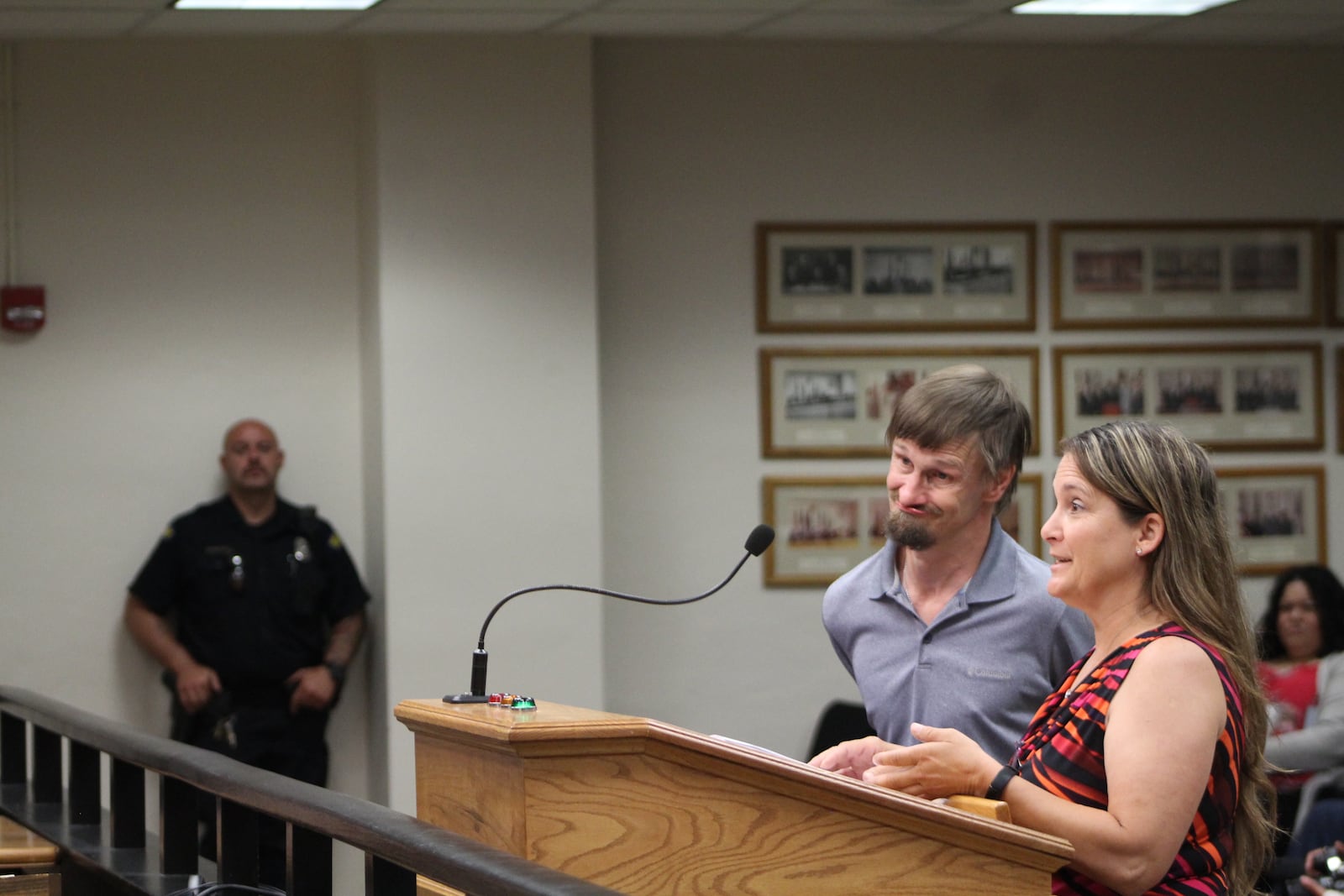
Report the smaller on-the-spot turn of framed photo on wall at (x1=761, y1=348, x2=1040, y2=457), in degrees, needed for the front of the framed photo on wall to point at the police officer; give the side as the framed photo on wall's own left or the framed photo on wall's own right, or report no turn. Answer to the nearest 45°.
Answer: approximately 90° to the framed photo on wall's own right

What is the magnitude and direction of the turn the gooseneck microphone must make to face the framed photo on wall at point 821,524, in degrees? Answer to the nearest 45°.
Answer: approximately 90° to its left

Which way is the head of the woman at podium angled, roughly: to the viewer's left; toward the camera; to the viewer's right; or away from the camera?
to the viewer's left

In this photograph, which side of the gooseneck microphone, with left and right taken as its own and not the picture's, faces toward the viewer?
right

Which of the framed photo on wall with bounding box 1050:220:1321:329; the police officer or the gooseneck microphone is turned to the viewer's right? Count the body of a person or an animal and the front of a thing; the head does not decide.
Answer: the gooseneck microphone
